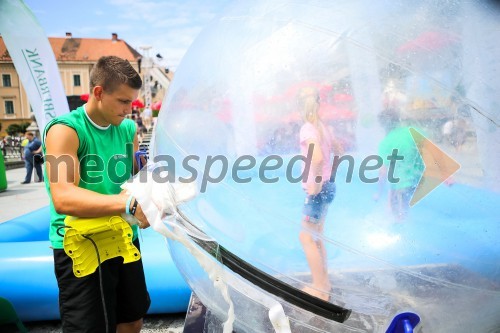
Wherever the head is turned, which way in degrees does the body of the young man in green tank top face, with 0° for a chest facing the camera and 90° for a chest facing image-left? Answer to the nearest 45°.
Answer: approximately 315°

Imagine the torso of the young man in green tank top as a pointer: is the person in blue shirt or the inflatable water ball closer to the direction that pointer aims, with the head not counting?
the inflatable water ball

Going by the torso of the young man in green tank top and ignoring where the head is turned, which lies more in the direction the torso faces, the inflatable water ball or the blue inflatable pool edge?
the inflatable water ball

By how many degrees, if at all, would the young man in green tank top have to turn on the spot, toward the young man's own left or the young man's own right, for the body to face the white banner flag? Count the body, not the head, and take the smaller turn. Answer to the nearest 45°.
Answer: approximately 135° to the young man's own left

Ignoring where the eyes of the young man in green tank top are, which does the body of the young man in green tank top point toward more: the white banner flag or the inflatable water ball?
the inflatable water ball

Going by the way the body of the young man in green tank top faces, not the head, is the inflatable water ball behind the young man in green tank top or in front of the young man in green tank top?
in front

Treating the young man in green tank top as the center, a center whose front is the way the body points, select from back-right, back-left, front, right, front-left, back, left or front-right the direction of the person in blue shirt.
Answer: back-left

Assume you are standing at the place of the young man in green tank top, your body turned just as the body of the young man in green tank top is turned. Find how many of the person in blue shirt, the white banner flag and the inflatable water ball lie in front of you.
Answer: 1
